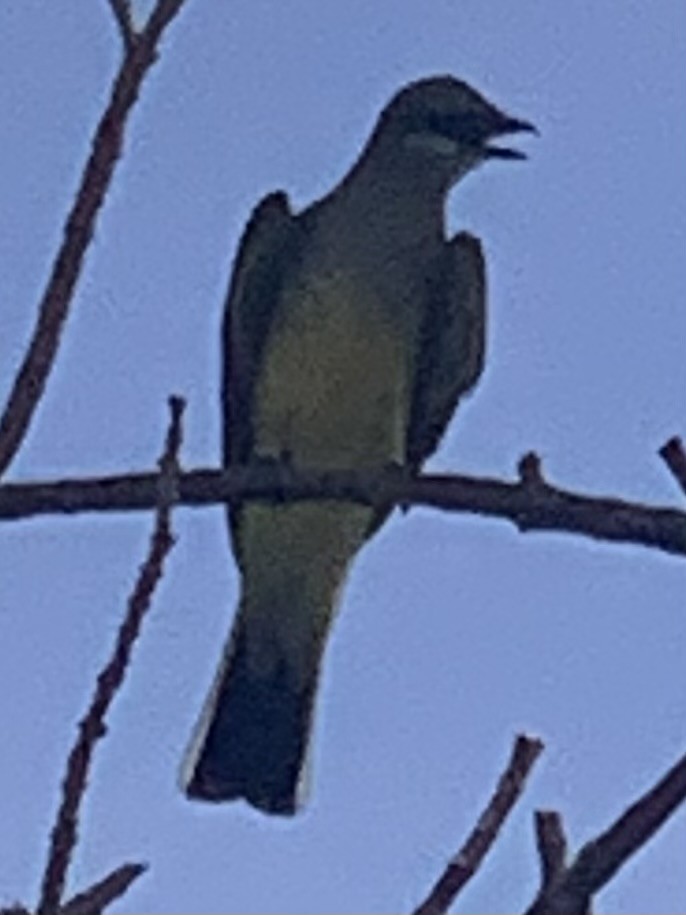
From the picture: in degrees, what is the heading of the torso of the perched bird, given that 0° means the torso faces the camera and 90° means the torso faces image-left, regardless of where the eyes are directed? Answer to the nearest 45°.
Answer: approximately 0°
